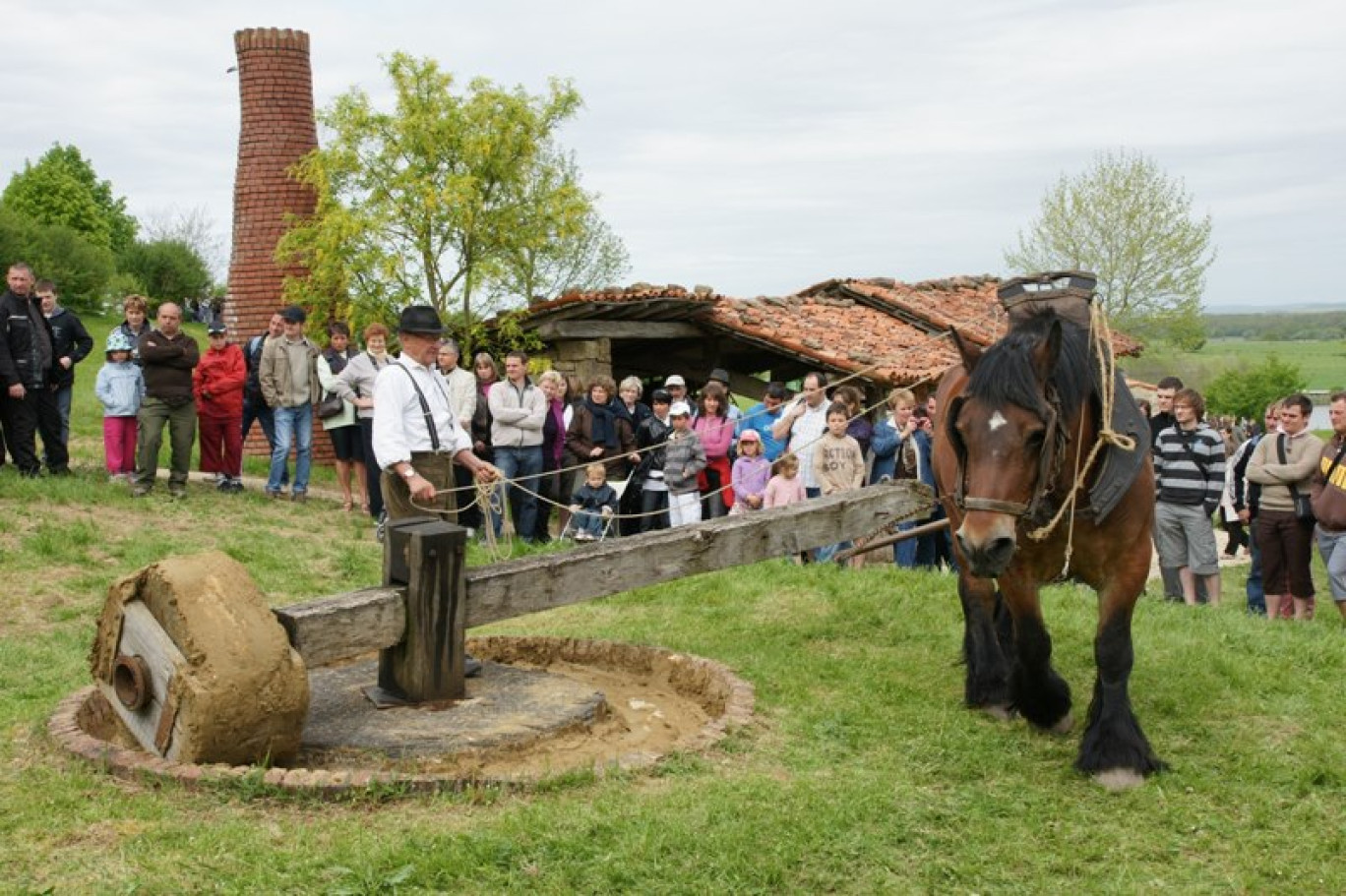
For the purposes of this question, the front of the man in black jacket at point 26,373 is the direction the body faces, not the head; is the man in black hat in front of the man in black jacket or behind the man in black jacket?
in front

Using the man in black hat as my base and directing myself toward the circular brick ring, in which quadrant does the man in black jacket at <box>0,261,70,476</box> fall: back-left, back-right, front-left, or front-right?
back-right

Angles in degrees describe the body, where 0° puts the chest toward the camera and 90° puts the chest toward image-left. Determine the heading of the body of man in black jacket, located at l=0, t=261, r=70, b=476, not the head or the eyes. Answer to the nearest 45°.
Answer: approximately 315°

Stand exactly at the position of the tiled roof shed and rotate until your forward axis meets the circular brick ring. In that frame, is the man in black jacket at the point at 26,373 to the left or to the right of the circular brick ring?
right

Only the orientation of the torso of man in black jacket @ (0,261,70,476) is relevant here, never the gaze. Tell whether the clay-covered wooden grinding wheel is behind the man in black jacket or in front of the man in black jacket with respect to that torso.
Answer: in front

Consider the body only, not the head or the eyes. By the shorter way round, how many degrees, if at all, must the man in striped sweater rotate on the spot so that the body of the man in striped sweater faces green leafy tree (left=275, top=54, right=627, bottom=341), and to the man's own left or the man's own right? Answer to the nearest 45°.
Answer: approximately 90° to the man's own right

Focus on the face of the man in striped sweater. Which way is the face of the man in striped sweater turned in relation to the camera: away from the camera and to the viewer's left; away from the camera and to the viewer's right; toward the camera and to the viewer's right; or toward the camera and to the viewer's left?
toward the camera and to the viewer's left

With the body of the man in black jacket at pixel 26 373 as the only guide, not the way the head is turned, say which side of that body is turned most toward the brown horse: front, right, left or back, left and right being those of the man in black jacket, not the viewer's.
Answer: front

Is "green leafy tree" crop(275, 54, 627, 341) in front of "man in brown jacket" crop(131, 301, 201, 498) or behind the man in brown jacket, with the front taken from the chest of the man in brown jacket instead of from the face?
behind

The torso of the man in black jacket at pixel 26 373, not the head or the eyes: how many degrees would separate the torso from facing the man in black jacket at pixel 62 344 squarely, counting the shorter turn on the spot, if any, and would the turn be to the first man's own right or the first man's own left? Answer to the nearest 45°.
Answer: approximately 90° to the first man's own left

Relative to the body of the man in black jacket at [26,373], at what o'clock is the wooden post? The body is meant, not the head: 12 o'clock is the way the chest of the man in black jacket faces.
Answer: The wooden post is roughly at 1 o'clock from the man in black jacket.

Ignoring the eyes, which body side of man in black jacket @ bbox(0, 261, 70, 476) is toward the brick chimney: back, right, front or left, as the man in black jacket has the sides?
left

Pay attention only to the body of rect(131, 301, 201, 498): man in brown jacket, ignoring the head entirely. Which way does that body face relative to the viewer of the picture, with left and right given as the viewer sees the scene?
facing the viewer
